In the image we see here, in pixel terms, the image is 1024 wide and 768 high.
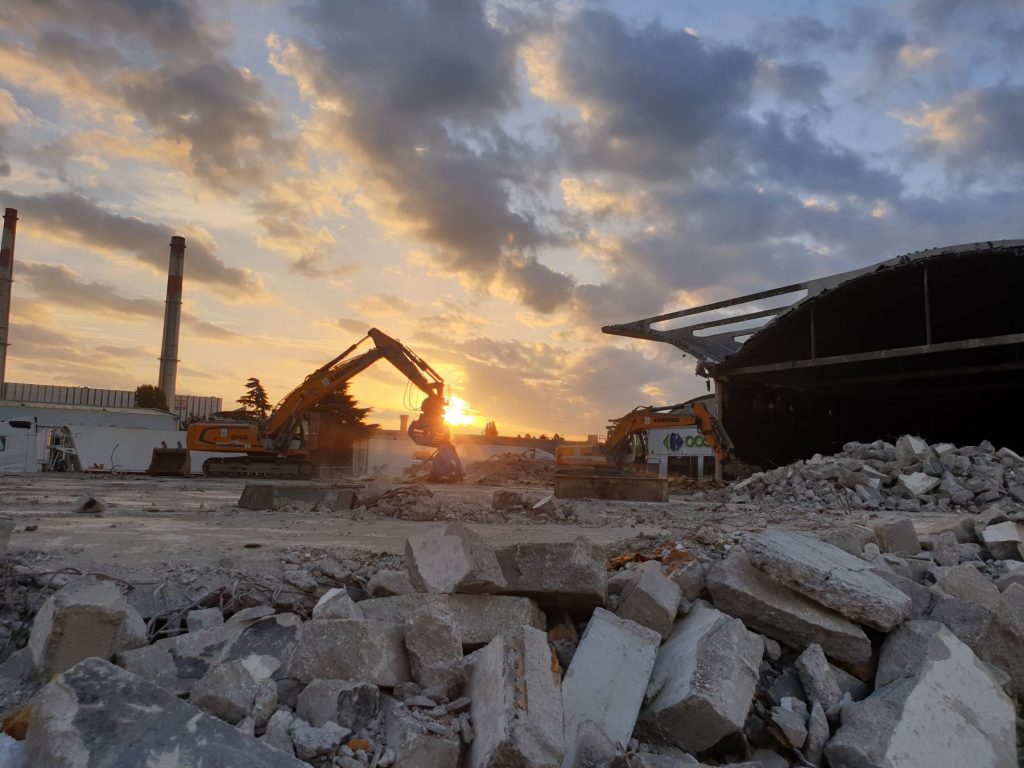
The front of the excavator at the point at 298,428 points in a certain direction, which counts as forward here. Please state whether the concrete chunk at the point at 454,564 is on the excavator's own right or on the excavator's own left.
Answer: on the excavator's own right

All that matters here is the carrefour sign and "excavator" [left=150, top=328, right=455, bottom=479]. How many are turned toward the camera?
1

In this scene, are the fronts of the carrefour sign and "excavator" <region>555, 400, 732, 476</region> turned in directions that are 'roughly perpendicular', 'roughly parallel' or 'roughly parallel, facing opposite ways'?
roughly perpendicular

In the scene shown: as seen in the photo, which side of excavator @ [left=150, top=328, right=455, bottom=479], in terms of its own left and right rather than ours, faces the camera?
right

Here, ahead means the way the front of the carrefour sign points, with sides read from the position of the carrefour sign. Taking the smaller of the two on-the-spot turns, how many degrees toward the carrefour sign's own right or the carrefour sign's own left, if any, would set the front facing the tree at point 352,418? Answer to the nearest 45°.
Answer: approximately 90° to the carrefour sign's own right

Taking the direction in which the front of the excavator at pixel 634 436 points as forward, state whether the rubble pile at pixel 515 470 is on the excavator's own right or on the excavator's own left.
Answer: on the excavator's own left

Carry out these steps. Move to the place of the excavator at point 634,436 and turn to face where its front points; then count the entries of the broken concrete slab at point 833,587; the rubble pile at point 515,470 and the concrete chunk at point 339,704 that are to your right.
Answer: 2

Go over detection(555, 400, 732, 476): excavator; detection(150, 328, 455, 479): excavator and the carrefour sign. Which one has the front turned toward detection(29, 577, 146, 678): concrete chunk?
the carrefour sign

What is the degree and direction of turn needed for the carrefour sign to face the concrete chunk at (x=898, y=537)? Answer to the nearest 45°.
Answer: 0° — it already faces it

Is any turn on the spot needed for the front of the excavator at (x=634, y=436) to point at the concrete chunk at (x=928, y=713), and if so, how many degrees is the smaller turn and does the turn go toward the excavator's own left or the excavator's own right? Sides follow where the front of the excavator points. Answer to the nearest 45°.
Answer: approximately 90° to the excavator's own right

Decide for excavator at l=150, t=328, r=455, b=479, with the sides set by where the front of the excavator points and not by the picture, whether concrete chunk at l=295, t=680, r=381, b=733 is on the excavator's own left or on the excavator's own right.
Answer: on the excavator's own right

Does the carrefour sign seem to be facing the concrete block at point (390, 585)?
yes

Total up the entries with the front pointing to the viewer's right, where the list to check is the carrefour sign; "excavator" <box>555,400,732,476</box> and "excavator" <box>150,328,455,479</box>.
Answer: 2

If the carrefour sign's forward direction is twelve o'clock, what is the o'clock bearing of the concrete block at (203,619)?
The concrete block is roughly at 12 o'clock from the carrefour sign.
